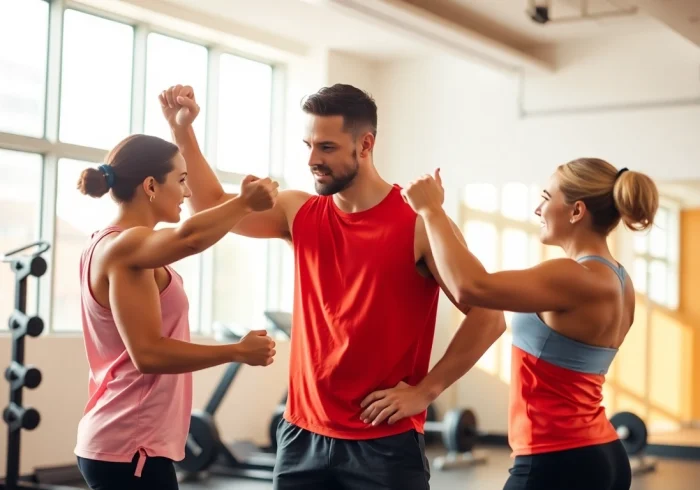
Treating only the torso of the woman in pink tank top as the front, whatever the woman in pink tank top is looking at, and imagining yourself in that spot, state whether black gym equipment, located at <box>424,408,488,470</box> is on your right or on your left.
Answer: on your left

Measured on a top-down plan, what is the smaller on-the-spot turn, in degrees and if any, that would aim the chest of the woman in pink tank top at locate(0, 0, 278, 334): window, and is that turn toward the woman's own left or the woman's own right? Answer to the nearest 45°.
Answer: approximately 90° to the woman's own left

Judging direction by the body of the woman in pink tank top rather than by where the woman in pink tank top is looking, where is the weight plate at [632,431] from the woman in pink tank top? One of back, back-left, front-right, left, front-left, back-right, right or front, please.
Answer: front-left

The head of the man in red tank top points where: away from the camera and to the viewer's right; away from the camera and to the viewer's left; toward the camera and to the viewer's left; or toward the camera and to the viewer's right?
toward the camera and to the viewer's left

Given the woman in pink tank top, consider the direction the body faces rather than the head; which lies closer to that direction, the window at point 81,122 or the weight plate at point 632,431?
the weight plate

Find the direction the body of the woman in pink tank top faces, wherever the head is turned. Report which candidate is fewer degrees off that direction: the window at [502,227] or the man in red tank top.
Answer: the man in red tank top

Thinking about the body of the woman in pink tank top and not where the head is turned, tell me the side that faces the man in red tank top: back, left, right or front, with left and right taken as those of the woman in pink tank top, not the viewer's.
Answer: front

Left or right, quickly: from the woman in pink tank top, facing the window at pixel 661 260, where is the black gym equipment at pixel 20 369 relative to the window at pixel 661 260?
left

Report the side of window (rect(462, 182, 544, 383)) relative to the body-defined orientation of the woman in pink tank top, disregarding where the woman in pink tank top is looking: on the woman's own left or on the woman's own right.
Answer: on the woman's own left

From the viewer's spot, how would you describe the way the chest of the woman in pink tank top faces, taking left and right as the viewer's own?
facing to the right of the viewer

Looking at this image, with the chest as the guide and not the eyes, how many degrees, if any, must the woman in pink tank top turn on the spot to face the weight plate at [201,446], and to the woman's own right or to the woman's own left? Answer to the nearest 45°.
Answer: approximately 90° to the woman's own left

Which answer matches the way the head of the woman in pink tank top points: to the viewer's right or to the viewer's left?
to the viewer's right
